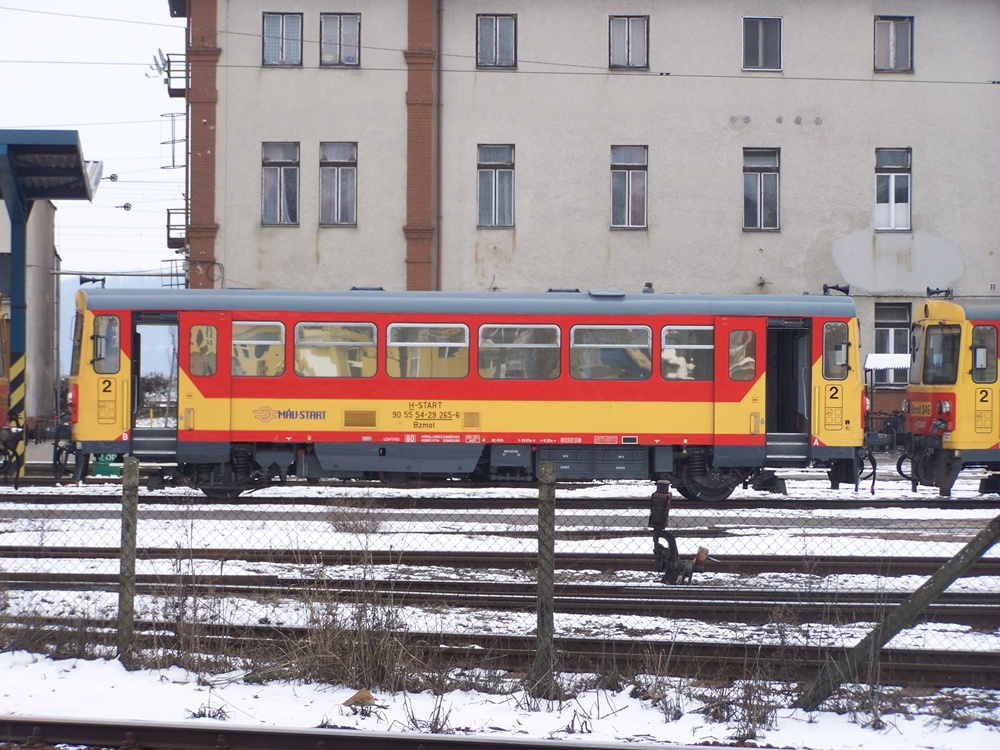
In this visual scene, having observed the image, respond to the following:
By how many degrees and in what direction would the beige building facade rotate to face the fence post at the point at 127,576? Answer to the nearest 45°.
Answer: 0° — it already faces it

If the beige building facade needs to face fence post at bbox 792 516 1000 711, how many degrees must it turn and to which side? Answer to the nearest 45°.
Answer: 0° — it already faces it

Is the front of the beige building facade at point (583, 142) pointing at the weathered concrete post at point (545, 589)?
yes

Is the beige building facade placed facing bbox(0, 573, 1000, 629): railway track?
yes

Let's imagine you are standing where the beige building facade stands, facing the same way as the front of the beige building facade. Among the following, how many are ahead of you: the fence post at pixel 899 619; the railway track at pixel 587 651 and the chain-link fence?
3

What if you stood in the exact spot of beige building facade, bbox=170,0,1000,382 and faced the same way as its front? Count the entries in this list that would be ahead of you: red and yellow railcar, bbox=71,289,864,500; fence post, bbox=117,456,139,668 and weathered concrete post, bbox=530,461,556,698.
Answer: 3

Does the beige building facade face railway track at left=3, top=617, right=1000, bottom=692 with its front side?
yes

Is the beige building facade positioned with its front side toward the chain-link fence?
yes

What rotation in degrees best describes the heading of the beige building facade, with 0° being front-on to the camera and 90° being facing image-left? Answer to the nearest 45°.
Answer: approximately 0°

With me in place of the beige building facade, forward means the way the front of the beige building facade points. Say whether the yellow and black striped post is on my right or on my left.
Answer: on my right
